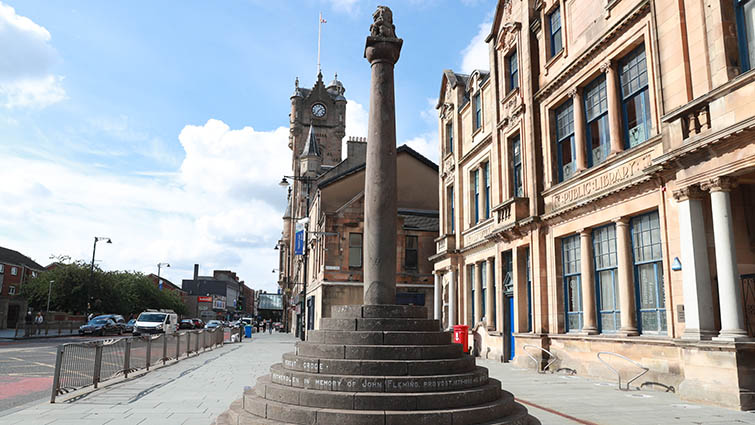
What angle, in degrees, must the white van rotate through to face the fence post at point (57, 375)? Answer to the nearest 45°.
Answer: approximately 45° to its left

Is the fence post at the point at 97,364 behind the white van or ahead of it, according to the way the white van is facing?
ahead

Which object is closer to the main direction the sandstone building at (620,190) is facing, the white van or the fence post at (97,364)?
the fence post

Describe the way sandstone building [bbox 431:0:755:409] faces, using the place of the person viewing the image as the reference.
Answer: facing the viewer and to the left of the viewer

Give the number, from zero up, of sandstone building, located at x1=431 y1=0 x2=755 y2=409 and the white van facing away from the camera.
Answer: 0

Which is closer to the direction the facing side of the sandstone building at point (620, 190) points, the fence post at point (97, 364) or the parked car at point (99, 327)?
the fence post

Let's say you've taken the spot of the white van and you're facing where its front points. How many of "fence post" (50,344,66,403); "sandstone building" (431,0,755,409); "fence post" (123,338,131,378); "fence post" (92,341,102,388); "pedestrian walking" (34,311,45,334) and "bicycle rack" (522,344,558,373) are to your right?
1

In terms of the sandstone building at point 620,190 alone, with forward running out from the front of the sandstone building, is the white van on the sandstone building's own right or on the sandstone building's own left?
on the sandstone building's own right

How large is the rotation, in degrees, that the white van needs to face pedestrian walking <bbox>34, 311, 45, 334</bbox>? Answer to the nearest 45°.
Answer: approximately 90° to its right

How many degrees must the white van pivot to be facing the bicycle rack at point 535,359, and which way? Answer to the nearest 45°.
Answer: approximately 90° to its left

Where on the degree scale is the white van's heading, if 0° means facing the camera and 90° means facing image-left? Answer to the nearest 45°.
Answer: approximately 45°

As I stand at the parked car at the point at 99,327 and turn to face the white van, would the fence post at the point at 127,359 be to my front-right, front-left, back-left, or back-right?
front-right

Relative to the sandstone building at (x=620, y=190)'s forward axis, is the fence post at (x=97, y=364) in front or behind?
in front
